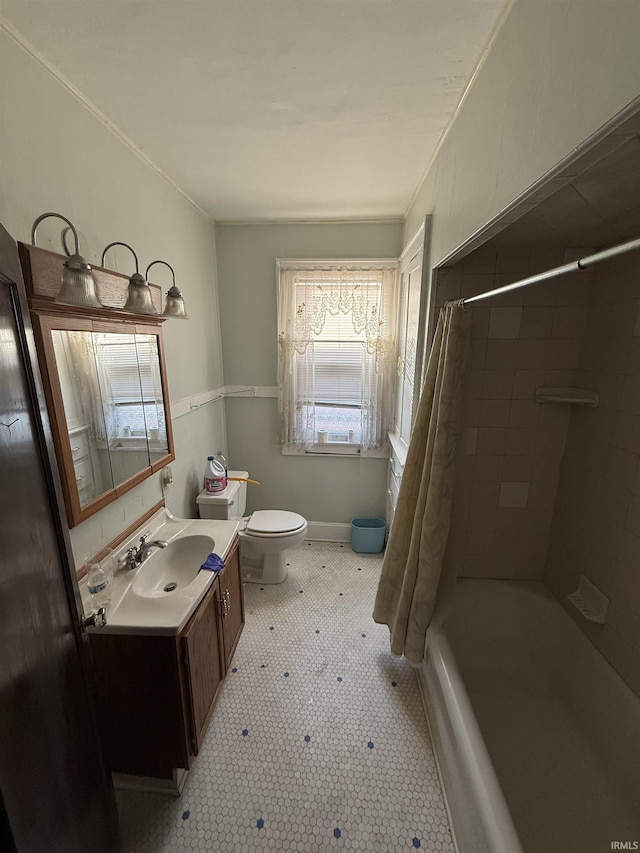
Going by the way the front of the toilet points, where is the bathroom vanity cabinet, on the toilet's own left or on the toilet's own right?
on the toilet's own right

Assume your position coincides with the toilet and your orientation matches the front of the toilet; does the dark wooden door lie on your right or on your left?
on your right

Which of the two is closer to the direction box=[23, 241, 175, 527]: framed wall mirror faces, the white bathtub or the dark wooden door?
the white bathtub

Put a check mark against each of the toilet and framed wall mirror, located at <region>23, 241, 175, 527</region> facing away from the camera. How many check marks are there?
0

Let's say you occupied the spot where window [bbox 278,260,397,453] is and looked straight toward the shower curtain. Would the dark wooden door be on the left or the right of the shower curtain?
right

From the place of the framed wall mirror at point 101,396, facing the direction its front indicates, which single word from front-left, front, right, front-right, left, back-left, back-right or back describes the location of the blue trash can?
front-left

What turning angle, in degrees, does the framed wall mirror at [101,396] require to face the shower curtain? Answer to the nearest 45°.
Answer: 0° — it already faces it

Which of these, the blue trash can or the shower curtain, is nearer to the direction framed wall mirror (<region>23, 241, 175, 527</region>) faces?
the shower curtain

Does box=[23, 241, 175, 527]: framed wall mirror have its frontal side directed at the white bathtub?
yes

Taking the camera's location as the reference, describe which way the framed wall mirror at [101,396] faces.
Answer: facing the viewer and to the right of the viewer
